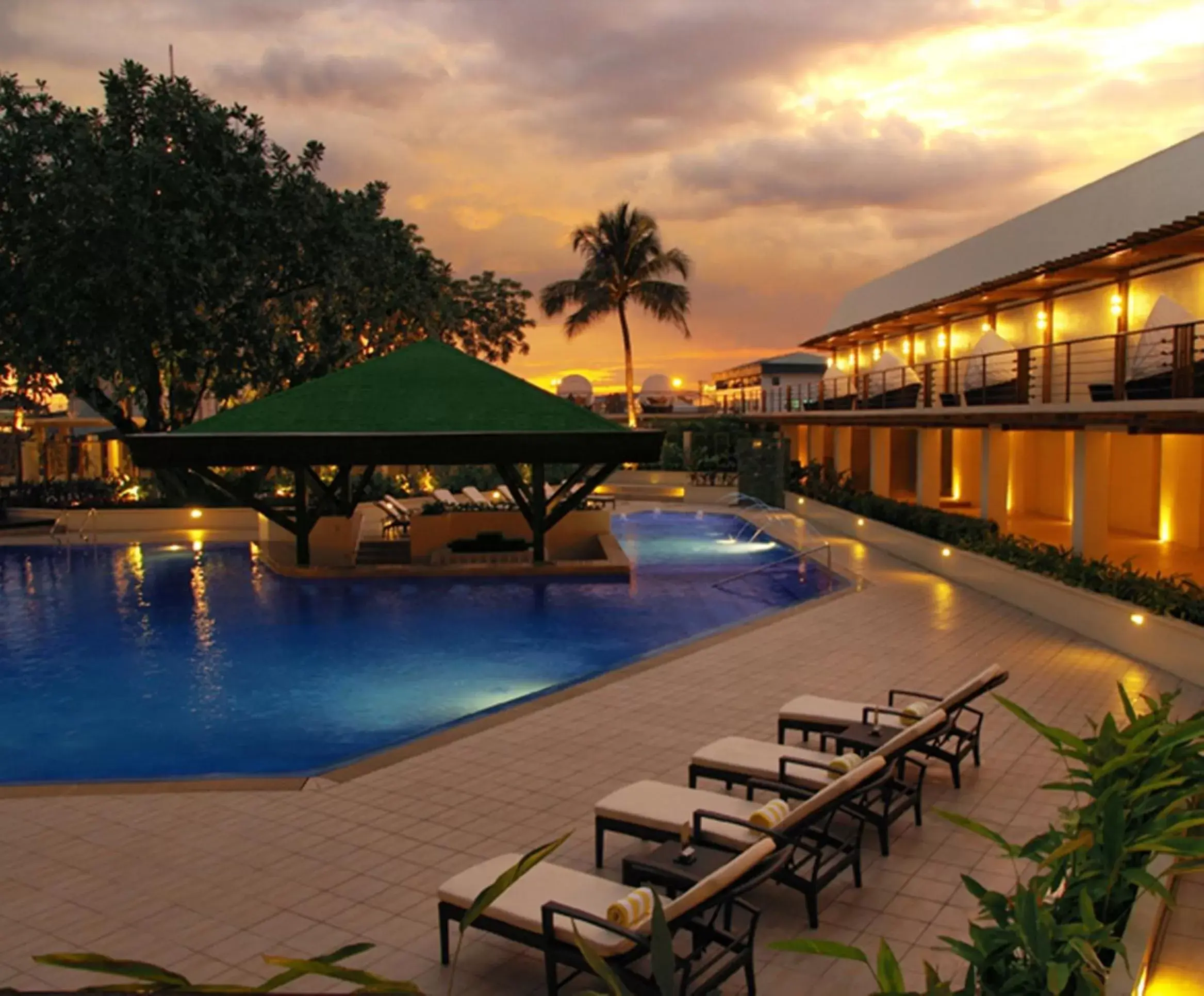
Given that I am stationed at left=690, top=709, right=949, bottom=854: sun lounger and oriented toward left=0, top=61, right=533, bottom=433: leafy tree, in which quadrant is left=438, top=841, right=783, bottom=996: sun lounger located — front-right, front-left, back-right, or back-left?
back-left

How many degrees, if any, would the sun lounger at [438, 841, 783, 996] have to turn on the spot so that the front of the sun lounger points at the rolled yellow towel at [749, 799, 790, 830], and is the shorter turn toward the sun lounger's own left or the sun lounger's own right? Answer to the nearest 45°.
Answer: approximately 90° to the sun lounger's own right

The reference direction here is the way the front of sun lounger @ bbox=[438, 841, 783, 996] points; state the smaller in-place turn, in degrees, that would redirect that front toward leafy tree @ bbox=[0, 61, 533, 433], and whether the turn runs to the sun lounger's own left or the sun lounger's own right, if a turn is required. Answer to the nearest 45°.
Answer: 0° — it already faces it

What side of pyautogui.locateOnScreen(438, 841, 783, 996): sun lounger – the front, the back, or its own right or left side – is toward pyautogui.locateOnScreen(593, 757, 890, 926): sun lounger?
right

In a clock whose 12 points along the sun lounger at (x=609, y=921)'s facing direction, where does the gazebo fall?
The gazebo is roughly at 1 o'clock from the sun lounger.

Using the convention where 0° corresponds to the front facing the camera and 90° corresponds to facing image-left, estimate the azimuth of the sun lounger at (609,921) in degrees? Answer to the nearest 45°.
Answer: approximately 135°

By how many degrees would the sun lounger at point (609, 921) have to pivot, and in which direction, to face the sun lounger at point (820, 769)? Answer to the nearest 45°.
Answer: approximately 90° to its right

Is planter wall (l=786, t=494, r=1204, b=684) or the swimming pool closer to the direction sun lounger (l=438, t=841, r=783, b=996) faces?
the swimming pool
